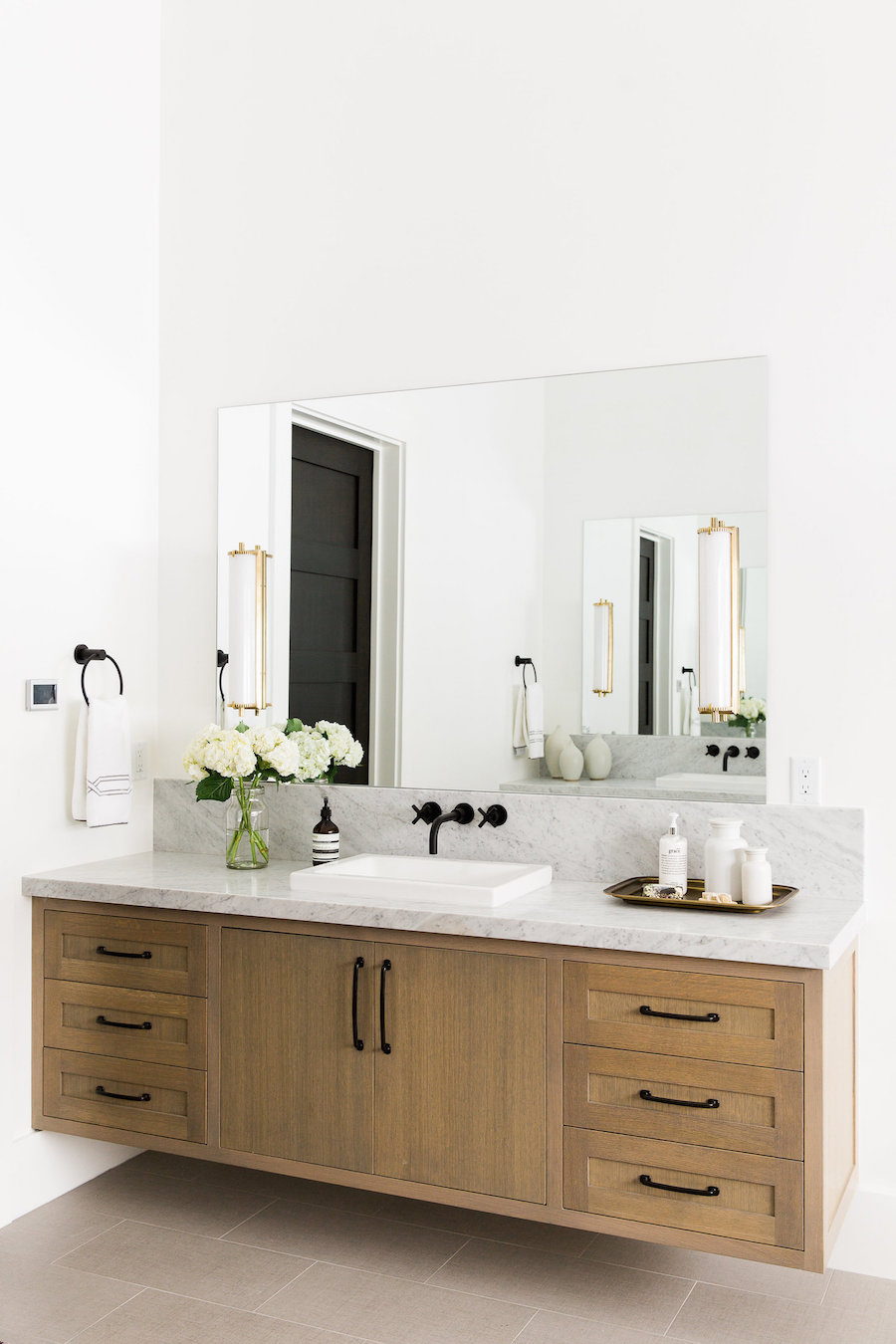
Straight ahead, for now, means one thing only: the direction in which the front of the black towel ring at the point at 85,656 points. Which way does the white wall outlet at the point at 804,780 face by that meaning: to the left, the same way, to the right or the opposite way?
to the right

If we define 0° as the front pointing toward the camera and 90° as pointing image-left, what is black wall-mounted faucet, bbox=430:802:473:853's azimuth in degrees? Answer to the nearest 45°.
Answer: approximately 45°

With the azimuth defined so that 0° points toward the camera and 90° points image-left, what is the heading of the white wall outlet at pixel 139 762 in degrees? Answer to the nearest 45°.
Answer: approximately 315°

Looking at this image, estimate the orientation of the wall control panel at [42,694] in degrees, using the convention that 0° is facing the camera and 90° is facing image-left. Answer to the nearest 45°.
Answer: approximately 315°

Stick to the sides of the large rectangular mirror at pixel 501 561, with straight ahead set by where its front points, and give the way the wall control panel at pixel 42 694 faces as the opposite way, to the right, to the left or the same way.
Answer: to the left
